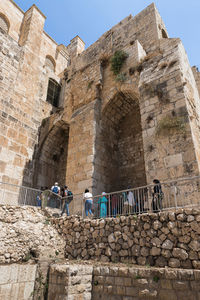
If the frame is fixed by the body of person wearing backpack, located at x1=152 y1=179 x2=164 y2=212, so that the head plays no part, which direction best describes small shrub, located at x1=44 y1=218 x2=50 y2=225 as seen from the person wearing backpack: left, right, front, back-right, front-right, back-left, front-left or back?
left

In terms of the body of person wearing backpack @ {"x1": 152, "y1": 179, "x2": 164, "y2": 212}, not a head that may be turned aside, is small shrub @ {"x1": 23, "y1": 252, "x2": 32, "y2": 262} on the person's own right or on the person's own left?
on the person's own left

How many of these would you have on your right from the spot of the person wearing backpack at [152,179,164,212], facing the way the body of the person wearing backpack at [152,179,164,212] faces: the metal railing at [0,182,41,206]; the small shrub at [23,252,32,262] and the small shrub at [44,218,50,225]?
0
